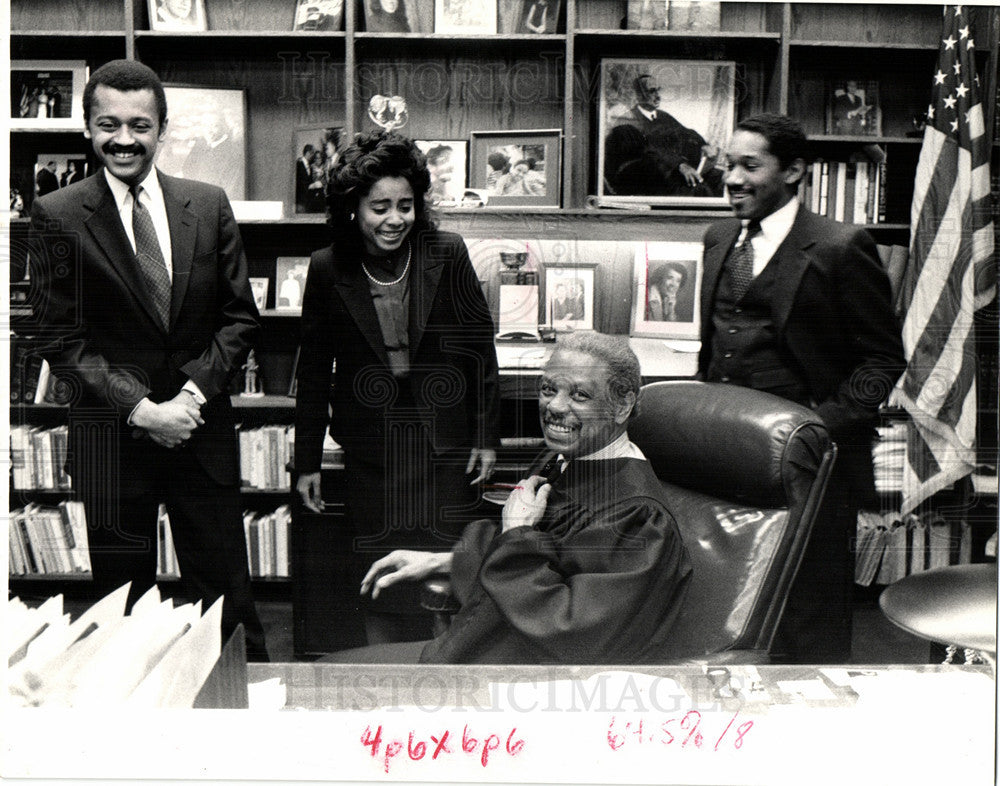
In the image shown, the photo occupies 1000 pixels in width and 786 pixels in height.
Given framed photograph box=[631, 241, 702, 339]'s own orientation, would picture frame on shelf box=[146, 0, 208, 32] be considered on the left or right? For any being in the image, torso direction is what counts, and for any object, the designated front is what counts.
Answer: on its right

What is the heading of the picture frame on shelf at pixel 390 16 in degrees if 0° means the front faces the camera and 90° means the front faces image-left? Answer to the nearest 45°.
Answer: approximately 0°

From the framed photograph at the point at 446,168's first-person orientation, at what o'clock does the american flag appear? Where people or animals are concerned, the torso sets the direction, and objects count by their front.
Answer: The american flag is roughly at 9 o'clock from the framed photograph.

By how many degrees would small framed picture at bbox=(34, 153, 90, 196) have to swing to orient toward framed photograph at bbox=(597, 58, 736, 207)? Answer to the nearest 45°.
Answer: approximately 90° to its left
